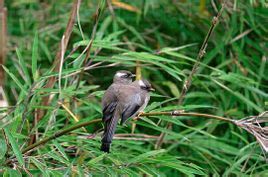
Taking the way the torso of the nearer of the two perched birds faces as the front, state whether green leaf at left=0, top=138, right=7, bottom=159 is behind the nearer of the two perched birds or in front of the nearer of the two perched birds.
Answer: behind

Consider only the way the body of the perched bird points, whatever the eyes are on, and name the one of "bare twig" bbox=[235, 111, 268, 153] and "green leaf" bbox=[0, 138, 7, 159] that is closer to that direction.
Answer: the bare twig

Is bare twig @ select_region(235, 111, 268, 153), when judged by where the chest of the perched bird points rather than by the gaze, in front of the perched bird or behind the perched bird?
in front

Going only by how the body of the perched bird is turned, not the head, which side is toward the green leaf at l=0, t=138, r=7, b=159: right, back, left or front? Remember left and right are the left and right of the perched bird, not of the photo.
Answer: back

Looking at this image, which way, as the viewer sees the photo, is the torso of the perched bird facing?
to the viewer's right

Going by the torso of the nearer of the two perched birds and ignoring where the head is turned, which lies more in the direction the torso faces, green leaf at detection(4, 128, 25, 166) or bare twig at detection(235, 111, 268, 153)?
the bare twig

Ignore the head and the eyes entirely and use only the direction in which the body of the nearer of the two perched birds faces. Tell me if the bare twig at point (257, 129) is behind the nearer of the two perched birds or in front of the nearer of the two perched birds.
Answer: in front
